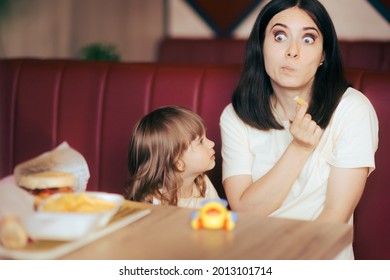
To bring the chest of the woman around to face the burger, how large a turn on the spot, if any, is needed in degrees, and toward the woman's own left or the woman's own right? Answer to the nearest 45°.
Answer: approximately 45° to the woman's own right

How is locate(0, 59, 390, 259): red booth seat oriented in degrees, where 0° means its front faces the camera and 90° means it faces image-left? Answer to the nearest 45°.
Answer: approximately 0°

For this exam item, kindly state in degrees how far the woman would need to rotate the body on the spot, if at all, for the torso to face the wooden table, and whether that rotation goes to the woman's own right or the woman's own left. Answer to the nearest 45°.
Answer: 0° — they already face it

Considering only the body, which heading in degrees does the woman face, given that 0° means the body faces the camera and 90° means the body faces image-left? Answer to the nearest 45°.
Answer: approximately 0°

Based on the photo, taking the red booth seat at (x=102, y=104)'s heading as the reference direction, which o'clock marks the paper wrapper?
The paper wrapper is roughly at 12 o'clock from the red booth seat.

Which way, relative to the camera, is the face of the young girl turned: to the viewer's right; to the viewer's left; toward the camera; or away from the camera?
to the viewer's right
